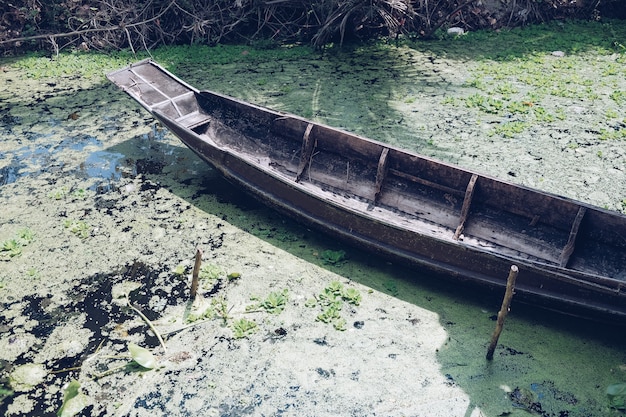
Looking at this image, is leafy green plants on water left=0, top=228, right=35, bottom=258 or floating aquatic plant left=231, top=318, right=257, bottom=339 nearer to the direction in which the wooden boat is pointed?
the leafy green plants on water

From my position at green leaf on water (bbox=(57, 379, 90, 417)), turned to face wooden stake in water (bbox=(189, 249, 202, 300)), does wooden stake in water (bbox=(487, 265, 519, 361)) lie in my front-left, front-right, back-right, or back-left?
front-right

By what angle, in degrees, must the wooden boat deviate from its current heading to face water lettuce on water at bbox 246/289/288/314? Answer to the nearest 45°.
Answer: approximately 90° to its left

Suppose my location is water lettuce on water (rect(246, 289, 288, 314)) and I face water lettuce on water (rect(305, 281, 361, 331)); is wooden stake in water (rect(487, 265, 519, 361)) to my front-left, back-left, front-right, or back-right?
front-right

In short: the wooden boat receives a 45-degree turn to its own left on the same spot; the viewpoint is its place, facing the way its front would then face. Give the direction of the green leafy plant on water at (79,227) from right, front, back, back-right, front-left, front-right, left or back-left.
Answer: front

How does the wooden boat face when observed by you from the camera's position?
facing away from the viewer and to the left of the viewer

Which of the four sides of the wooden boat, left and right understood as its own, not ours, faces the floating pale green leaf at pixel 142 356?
left

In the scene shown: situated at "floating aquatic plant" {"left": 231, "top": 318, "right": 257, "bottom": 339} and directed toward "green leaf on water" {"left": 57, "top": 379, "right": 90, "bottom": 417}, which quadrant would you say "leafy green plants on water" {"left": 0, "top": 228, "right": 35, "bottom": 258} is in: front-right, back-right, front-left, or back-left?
front-right

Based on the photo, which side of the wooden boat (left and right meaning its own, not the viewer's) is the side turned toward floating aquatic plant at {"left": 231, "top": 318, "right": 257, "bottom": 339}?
left

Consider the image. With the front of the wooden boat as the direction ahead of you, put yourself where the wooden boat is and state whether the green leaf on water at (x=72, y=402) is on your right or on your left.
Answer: on your left

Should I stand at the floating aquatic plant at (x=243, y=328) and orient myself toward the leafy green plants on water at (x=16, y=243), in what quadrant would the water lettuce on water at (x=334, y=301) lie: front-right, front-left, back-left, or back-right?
back-right

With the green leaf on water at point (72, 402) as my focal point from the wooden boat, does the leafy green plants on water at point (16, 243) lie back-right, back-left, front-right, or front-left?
front-right
